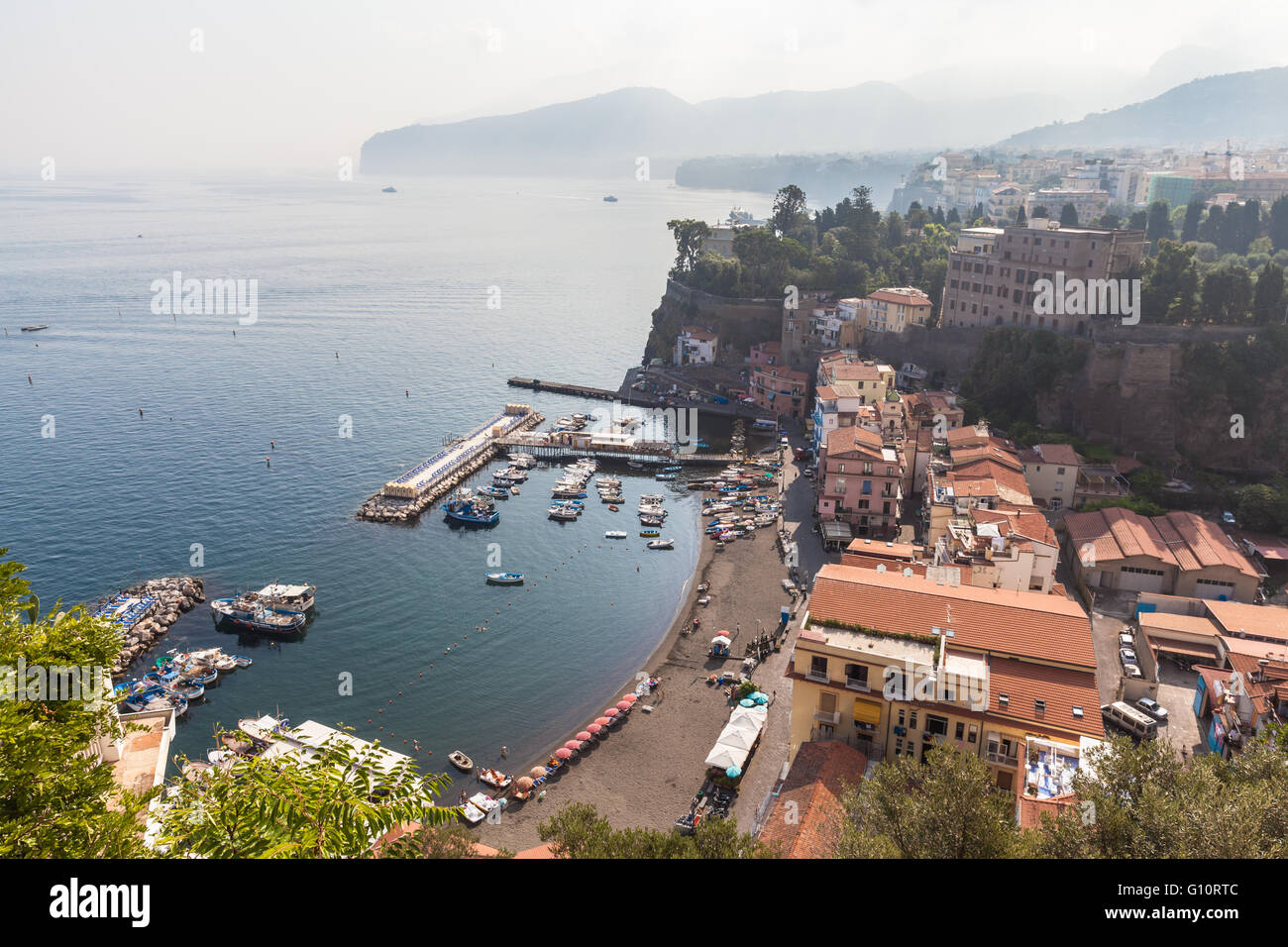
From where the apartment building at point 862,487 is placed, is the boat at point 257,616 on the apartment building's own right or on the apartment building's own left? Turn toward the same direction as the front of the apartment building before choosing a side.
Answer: on the apartment building's own right

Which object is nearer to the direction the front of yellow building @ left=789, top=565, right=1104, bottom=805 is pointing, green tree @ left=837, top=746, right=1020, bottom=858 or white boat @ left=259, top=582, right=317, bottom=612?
the green tree

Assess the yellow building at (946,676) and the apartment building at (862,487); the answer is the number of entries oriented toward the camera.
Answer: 2

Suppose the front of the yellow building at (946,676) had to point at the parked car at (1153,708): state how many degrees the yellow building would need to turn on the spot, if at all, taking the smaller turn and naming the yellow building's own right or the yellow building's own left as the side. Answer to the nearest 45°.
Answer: approximately 135° to the yellow building's own left

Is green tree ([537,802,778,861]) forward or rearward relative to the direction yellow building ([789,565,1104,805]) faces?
forward

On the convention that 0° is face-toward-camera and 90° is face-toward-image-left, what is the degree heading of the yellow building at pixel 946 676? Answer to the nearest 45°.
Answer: approximately 0°

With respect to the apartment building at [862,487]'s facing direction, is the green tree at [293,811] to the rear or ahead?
ahead

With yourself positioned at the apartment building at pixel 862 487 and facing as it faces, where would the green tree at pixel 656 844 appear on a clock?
The green tree is roughly at 12 o'clock from the apartment building.

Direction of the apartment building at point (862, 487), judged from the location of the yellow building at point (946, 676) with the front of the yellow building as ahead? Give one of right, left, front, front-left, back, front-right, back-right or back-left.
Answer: back
